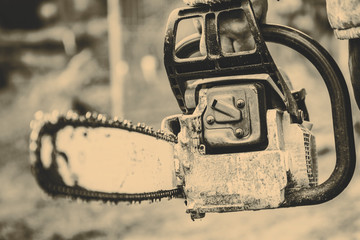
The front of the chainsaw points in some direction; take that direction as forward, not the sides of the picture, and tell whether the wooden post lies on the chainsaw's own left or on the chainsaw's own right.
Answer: on the chainsaw's own right

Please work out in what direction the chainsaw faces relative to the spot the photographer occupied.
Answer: facing the viewer and to the left of the viewer
